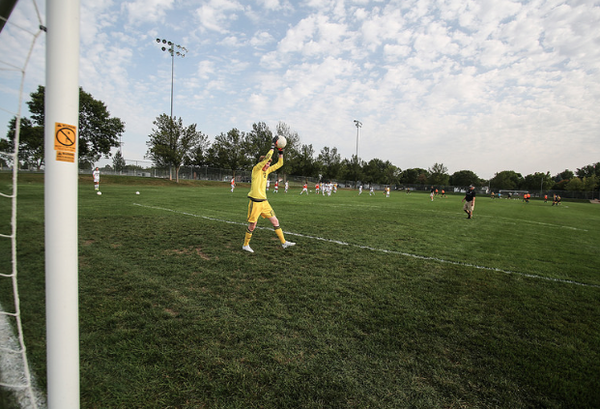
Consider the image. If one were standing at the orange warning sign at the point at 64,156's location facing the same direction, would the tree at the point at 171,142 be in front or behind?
behind

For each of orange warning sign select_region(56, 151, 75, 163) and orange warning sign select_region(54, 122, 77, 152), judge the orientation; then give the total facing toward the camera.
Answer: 2

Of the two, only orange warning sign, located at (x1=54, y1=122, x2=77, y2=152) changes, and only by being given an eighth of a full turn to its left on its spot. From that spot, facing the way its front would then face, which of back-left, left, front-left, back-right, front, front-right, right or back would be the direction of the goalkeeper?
left

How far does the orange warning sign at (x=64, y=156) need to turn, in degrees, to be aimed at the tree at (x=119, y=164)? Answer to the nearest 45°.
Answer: approximately 180°

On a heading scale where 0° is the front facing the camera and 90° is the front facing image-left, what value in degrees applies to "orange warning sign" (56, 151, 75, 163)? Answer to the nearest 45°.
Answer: approximately 0°

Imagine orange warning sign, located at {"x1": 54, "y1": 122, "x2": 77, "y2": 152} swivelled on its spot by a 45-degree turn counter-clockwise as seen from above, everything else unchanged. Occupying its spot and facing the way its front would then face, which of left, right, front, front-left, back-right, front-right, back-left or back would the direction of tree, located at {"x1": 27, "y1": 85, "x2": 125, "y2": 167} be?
back-left
